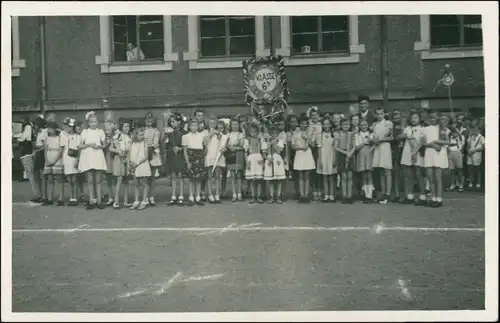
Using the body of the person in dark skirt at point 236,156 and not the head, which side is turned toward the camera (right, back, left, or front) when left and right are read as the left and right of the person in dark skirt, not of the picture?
front

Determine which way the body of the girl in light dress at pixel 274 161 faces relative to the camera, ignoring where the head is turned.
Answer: toward the camera

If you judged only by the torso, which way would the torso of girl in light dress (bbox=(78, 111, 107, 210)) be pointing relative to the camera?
toward the camera

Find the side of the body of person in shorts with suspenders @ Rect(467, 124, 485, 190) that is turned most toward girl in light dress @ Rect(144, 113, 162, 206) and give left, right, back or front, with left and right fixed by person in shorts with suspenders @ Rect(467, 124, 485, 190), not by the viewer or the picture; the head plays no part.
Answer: right

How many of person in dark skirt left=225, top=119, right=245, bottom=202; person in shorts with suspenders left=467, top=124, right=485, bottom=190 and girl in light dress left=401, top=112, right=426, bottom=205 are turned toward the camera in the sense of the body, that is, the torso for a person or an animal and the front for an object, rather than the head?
3

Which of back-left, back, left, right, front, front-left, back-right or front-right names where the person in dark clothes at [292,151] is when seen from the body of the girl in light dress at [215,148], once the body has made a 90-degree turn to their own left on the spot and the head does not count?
front

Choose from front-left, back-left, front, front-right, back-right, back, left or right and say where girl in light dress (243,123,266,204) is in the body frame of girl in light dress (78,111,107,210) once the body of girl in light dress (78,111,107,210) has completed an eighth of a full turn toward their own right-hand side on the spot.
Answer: back-left

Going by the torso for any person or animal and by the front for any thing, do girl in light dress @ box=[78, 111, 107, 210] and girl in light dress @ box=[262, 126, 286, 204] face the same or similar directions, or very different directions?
same or similar directions

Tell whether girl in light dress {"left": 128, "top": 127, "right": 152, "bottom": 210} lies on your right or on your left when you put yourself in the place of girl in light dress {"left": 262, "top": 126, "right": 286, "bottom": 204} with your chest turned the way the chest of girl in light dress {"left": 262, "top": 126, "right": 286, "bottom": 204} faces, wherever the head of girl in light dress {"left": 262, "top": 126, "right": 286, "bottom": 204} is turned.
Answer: on your right

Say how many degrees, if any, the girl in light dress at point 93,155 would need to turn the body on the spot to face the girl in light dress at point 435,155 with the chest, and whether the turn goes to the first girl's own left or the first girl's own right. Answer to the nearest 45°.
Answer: approximately 90° to the first girl's own left
